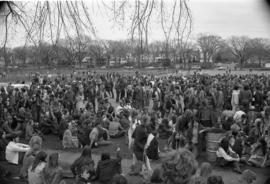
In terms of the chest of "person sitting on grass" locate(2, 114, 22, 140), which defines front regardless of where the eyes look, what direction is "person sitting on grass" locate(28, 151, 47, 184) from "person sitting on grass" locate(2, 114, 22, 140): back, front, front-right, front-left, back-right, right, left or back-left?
right

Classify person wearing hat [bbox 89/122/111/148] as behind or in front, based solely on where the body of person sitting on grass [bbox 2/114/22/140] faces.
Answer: in front

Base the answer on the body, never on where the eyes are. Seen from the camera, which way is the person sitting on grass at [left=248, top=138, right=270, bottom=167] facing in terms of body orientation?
to the viewer's left

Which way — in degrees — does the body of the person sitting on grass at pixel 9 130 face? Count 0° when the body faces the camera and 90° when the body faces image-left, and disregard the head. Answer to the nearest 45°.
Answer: approximately 270°

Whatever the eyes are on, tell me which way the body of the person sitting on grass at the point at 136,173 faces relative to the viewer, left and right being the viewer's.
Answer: facing away from the viewer

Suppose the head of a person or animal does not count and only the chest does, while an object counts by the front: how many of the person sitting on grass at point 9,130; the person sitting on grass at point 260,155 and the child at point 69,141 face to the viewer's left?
1
